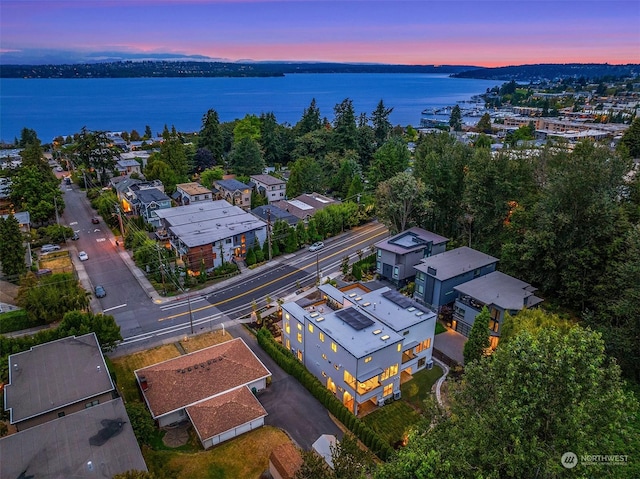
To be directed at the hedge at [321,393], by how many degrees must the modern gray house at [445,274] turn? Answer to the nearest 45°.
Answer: approximately 45° to its left

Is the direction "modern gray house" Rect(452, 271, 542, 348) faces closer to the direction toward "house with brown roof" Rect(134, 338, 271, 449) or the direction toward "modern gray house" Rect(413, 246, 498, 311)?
the house with brown roof

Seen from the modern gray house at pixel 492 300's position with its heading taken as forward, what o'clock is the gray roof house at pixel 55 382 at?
The gray roof house is roughly at 12 o'clock from the modern gray house.

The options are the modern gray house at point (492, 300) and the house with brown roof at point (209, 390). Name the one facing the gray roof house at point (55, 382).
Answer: the modern gray house

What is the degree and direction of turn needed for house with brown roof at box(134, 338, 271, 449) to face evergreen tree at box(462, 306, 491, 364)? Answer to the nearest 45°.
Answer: approximately 90° to its right

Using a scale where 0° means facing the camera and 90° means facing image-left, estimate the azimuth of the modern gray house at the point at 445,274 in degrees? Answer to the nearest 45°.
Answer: approximately 45°

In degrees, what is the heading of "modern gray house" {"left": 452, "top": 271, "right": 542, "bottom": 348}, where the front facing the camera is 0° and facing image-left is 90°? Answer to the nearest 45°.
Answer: approximately 45°
